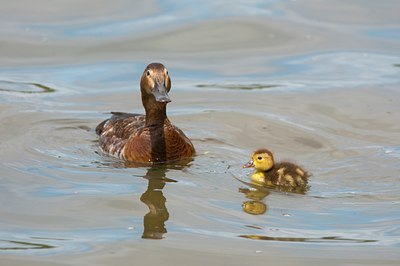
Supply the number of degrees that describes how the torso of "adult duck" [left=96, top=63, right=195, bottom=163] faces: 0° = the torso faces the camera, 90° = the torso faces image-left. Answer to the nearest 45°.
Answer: approximately 315°

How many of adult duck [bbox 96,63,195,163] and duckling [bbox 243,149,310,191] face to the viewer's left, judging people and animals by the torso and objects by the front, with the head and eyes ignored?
1

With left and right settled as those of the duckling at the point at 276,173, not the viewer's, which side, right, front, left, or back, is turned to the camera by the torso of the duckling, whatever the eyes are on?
left

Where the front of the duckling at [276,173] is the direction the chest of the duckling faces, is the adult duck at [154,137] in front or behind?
in front

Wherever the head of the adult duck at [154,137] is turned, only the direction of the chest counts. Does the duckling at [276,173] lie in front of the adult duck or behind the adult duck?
in front
